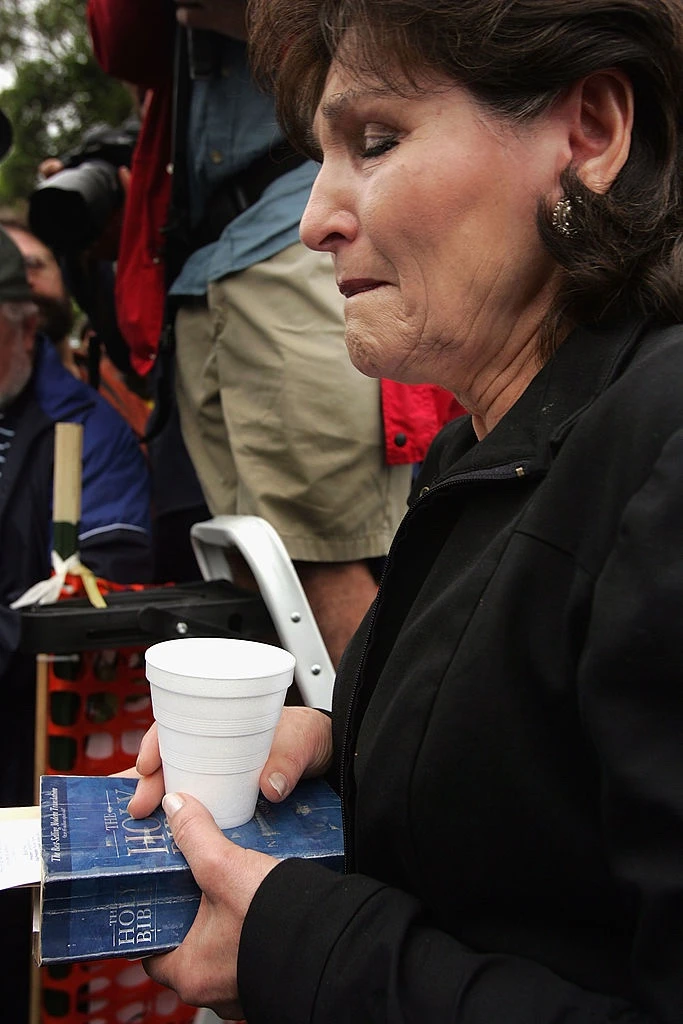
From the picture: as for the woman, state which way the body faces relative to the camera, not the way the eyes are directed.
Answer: to the viewer's left

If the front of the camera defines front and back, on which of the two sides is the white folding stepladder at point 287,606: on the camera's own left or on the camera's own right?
on the camera's own left

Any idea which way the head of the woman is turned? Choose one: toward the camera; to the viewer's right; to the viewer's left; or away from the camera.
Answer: to the viewer's left

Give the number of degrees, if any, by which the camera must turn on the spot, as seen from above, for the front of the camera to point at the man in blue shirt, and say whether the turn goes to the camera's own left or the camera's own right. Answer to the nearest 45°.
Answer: approximately 45° to the camera's own left

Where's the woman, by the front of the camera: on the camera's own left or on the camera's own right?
on the camera's own left
